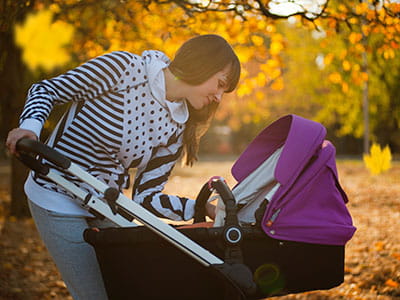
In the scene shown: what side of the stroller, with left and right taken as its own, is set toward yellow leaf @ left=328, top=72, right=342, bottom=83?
left

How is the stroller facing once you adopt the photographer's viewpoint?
facing to the right of the viewer

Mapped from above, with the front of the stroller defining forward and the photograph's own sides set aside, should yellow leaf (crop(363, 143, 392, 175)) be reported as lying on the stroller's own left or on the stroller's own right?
on the stroller's own left

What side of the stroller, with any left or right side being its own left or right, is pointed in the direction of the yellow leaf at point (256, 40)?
left

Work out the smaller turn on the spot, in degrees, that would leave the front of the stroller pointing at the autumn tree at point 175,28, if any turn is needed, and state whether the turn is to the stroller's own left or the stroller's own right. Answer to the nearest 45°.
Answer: approximately 90° to the stroller's own left

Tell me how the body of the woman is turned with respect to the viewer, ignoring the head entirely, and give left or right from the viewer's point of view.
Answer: facing the viewer and to the right of the viewer
